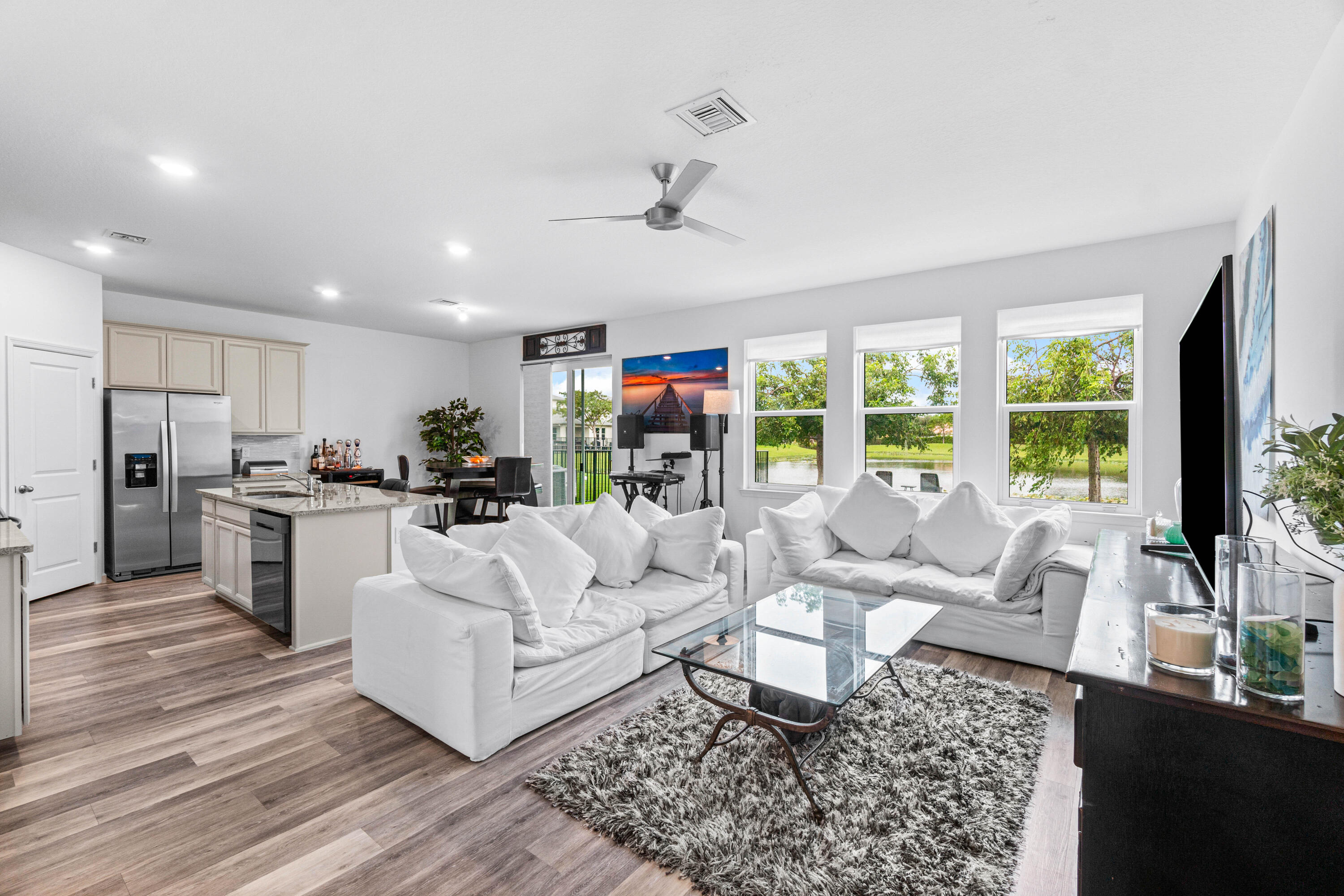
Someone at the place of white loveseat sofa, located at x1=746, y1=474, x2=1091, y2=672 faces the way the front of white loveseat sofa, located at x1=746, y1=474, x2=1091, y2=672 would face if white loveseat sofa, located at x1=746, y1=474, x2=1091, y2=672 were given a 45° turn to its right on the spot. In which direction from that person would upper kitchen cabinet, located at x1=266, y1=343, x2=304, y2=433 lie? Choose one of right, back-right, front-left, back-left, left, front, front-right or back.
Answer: front

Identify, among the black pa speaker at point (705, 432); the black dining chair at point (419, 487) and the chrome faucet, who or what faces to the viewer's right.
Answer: the black dining chair

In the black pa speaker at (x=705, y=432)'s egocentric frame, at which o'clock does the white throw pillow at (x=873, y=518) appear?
The white throw pillow is roughly at 9 o'clock from the black pa speaker.

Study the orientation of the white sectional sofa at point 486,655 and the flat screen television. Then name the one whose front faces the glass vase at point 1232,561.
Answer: the white sectional sofa

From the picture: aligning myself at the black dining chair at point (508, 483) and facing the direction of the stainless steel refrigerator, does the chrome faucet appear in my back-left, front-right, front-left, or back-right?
front-left

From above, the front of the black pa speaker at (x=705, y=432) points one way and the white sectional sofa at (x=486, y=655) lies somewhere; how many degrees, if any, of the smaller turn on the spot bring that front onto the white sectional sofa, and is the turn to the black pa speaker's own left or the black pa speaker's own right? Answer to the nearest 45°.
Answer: approximately 45° to the black pa speaker's own left

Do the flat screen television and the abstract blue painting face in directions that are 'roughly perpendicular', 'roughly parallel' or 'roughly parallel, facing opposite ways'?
roughly parallel

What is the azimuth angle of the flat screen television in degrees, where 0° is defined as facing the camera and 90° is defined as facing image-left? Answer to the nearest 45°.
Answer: approximately 90°

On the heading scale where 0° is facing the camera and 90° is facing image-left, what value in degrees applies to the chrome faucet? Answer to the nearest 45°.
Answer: approximately 90°

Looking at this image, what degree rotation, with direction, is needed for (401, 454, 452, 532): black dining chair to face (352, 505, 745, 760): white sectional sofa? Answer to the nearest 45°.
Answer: approximately 90° to its right

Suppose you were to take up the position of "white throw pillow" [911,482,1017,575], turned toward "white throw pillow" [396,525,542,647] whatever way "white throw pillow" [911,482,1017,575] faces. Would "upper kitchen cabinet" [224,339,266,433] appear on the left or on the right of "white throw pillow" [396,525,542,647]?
right

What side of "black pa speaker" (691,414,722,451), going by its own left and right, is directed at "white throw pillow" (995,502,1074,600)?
left

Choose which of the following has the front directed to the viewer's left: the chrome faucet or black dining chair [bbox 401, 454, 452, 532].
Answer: the chrome faucet

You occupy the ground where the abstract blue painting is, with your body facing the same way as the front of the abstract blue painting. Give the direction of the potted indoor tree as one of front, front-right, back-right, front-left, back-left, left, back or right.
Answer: front

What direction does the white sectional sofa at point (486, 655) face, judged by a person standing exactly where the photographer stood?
facing the viewer and to the right of the viewer
